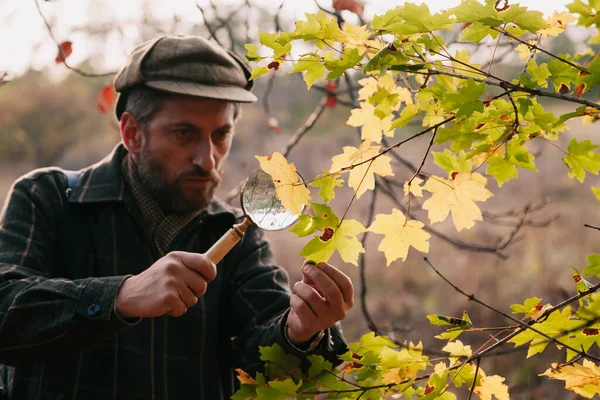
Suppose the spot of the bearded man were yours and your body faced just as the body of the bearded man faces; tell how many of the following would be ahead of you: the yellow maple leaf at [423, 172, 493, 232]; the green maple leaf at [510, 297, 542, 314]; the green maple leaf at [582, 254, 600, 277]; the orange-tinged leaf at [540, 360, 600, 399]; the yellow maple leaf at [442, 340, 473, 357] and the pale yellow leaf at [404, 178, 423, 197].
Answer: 6

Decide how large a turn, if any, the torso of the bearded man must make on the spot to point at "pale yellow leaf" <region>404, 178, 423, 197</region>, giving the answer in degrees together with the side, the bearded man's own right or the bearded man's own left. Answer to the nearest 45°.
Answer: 0° — they already face it

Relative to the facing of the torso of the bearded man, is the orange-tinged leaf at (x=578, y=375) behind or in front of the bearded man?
in front

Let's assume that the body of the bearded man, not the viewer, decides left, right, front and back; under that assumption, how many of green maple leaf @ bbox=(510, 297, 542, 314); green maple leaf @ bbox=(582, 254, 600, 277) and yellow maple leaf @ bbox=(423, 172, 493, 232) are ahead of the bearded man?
3

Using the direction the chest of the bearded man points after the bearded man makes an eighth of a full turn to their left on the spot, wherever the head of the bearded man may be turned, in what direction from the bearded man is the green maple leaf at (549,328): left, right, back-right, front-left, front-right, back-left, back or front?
front-right

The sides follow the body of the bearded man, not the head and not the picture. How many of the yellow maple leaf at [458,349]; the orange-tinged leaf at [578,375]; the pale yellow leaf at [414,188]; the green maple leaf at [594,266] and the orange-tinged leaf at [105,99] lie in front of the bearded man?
4

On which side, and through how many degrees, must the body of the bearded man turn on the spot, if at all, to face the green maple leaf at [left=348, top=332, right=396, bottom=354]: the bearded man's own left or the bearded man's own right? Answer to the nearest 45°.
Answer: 0° — they already face it

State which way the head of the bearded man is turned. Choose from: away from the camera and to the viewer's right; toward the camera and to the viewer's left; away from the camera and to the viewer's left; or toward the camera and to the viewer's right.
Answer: toward the camera and to the viewer's right

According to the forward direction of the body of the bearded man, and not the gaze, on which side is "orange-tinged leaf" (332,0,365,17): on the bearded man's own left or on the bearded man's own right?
on the bearded man's own left

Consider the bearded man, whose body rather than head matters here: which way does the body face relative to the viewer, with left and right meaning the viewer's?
facing the viewer and to the right of the viewer

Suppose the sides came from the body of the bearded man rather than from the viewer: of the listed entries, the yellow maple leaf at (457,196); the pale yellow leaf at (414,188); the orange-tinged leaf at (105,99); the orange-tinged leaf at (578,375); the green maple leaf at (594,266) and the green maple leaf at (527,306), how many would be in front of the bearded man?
5

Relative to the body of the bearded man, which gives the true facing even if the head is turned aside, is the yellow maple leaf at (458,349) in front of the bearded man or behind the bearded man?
in front
